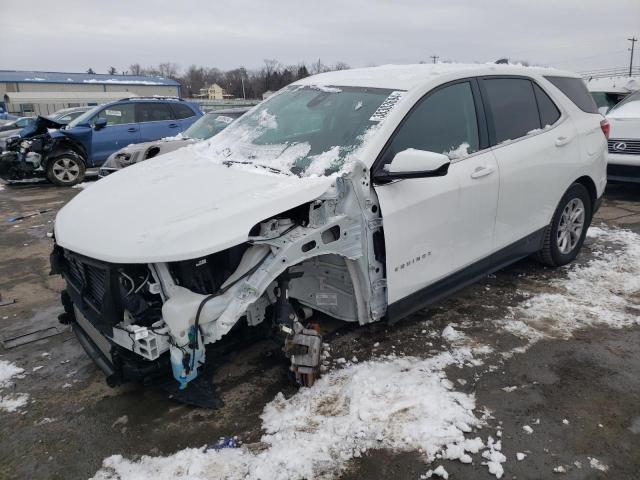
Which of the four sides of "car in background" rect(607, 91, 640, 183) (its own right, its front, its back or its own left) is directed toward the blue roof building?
right

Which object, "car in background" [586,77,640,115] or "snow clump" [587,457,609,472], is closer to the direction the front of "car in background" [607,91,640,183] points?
the snow clump

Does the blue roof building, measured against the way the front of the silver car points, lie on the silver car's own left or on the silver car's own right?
on the silver car's own right

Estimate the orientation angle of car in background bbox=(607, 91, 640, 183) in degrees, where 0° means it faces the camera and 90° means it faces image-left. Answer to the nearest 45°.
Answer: approximately 45°

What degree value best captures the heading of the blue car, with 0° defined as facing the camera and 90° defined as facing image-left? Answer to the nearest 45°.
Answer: approximately 45°
